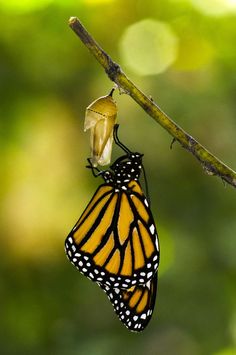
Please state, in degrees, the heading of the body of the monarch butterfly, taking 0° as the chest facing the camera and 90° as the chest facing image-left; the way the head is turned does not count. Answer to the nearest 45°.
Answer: approximately 270°
